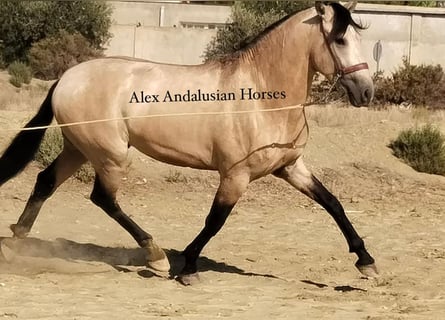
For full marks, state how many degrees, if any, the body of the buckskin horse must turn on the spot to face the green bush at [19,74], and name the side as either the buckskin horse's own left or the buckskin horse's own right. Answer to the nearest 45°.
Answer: approximately 90° to the buckskin horse's own left

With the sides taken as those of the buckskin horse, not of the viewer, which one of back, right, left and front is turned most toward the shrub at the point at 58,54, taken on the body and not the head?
left

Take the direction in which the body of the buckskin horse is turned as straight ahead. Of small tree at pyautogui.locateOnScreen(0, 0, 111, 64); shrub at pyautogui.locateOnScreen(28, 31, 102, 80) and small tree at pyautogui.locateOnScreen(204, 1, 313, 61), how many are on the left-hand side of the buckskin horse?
3

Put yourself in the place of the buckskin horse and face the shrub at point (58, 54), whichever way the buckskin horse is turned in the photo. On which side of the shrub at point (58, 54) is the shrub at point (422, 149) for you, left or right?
right

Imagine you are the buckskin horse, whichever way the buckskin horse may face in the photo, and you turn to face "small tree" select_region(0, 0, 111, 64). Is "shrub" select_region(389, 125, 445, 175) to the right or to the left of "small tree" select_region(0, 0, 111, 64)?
right

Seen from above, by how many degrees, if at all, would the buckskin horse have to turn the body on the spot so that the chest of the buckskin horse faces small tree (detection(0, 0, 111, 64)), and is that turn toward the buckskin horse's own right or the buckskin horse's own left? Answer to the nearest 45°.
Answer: approximately 90° to the buckskin horse's own left

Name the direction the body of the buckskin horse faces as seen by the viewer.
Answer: to the viewer's right
